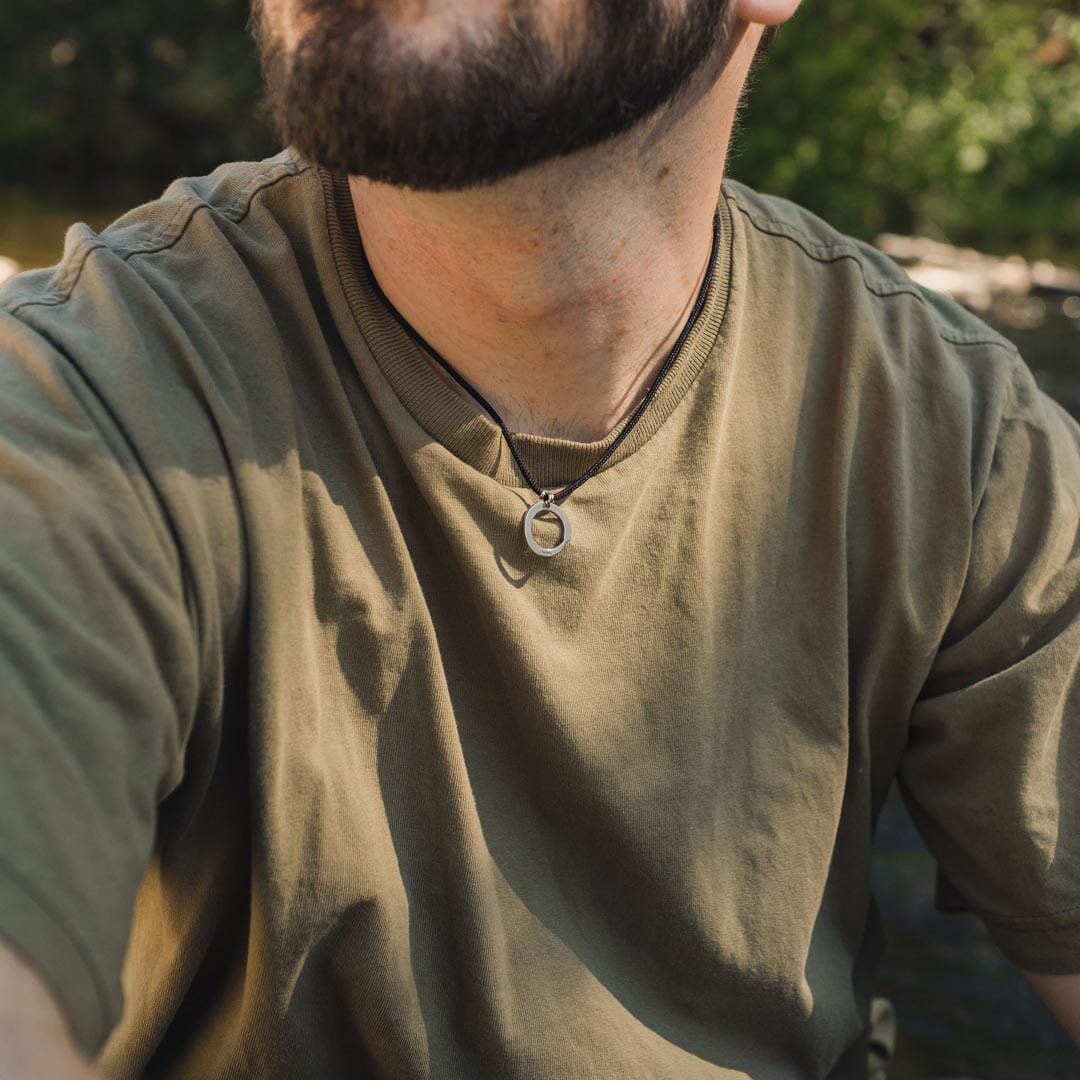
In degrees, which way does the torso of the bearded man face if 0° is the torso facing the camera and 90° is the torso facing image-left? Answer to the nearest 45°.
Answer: approximately 0°
